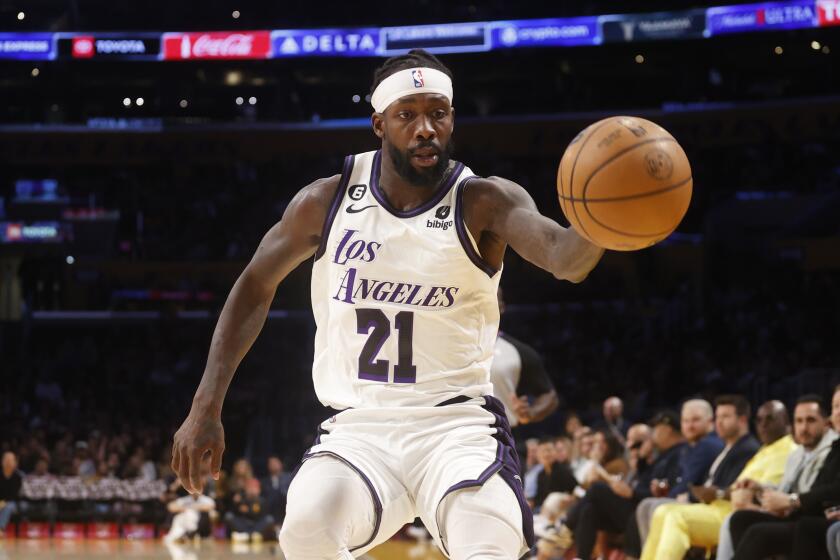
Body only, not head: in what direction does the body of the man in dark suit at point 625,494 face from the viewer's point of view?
to the viewer's left

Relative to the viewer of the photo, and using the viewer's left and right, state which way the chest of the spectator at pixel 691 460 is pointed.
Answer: facing to the left of the viewer

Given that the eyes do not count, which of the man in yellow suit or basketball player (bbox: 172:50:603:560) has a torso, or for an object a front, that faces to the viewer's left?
the man in yellow suit

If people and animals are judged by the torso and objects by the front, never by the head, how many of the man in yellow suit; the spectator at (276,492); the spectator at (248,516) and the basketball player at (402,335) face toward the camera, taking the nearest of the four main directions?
3

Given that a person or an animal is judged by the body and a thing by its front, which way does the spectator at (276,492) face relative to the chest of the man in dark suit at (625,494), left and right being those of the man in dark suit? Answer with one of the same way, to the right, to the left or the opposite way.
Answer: to the left

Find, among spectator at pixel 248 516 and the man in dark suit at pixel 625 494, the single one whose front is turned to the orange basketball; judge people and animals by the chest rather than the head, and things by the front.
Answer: the spectator

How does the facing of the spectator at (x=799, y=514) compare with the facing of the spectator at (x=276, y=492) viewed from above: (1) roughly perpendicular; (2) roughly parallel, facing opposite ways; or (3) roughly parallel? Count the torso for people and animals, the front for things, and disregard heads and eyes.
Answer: roughly perpendicular

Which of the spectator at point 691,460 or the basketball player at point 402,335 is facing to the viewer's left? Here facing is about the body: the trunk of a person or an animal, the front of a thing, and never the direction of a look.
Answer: the spectator

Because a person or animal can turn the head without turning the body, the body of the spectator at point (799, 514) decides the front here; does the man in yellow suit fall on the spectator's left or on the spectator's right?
on the spectator's right

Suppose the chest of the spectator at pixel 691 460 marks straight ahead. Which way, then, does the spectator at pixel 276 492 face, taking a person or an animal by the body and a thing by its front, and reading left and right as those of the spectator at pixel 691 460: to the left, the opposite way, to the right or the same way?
to the left

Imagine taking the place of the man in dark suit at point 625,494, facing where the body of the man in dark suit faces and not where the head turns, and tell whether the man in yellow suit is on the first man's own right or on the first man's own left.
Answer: on the first man's own left

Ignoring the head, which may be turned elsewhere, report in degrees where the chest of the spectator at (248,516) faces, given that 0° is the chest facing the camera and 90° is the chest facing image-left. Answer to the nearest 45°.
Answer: approximately 0°

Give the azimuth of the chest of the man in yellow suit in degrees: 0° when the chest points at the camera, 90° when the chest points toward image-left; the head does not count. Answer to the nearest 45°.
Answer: approximately 90°
